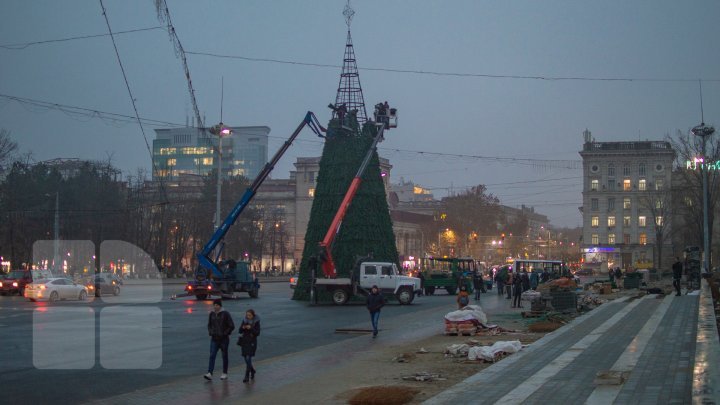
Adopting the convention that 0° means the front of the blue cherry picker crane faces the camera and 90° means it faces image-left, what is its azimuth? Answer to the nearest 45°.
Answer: approximately 225°

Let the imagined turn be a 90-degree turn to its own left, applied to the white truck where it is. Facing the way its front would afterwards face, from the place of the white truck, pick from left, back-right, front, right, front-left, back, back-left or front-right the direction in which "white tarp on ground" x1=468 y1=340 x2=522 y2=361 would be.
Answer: back

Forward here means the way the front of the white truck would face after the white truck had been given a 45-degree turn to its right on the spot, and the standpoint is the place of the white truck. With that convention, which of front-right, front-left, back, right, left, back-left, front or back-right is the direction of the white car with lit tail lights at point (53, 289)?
back-right

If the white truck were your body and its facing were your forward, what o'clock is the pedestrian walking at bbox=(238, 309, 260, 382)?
The pedestrian walking is roughly at 3 o'clock from the white truck.

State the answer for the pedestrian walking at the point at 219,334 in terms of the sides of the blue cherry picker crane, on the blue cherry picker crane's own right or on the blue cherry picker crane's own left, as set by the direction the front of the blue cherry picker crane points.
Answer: on the blue cherry picker crane's own right

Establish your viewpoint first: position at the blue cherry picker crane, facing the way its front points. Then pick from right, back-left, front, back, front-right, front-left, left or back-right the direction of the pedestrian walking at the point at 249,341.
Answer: back-right

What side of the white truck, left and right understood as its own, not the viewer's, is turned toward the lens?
right
